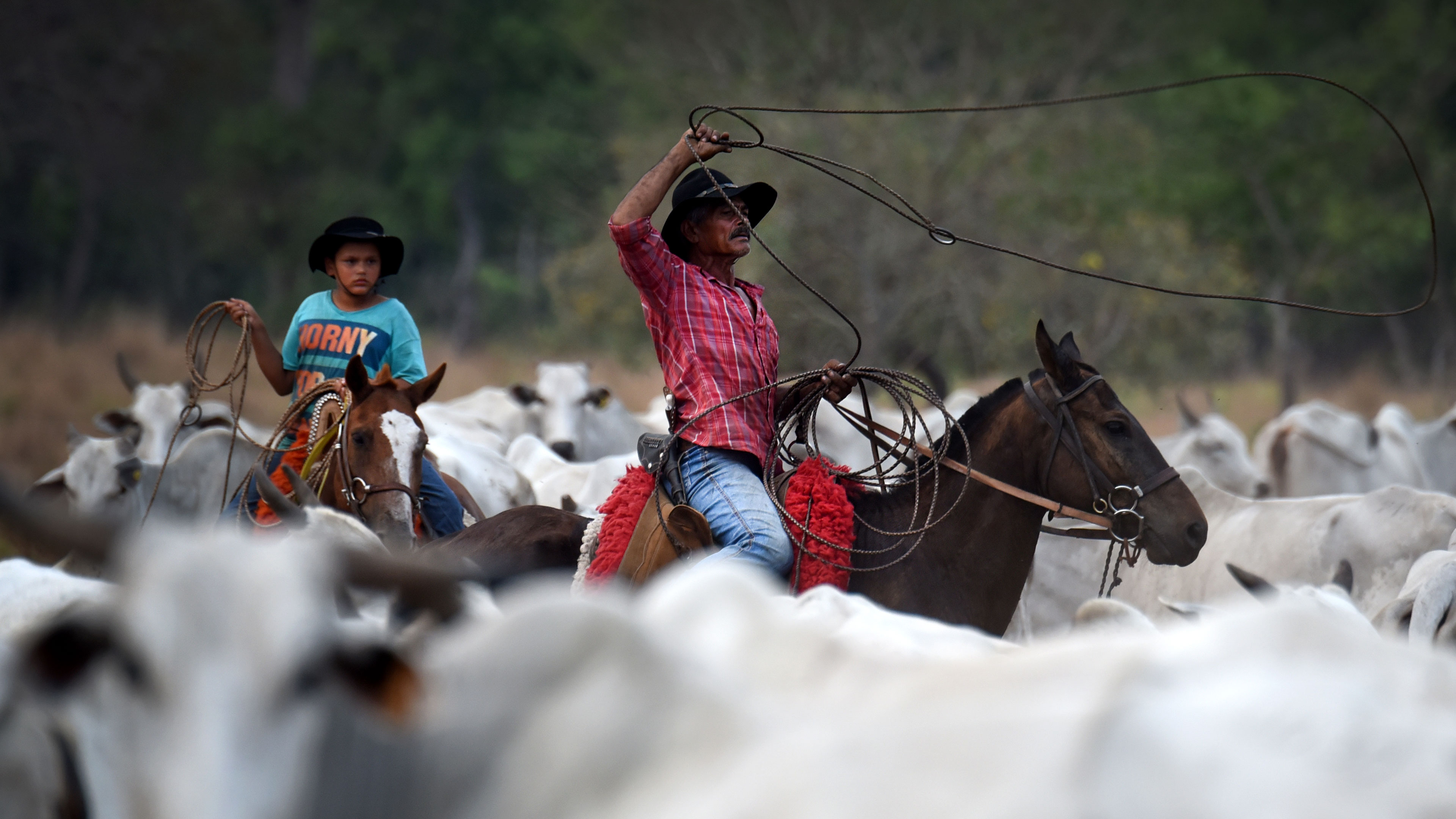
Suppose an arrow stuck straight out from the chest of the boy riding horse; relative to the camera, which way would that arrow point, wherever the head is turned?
toward the camera

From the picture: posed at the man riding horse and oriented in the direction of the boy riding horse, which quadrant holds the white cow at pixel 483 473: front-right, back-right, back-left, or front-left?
front-right

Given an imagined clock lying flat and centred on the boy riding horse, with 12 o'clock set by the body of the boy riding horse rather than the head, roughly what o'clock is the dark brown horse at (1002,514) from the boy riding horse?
The dark brown horse is roughly at 10 o'clock from the boy riding horse.

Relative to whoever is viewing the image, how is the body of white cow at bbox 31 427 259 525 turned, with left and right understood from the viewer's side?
facing the viewer and to the left of the viewer

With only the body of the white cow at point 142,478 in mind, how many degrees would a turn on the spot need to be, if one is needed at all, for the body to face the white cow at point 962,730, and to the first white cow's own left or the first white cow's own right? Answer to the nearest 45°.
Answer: approximately 45° to the first white cow's own left

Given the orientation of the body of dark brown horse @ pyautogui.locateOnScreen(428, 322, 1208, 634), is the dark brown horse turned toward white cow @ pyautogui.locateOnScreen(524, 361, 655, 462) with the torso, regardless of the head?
no

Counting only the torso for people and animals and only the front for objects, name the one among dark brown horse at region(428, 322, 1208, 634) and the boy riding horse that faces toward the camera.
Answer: the boy riding horse

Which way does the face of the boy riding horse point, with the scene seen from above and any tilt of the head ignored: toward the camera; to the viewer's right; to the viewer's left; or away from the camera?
toward the camera

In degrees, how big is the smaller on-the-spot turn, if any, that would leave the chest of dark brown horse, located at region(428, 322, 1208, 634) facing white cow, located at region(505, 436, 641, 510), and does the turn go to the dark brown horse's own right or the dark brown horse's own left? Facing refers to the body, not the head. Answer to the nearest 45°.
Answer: approximately 135° to the dark brown horse's own left

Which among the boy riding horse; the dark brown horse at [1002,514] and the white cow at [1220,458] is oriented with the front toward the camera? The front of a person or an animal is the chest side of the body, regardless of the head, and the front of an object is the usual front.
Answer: the boy riding horse

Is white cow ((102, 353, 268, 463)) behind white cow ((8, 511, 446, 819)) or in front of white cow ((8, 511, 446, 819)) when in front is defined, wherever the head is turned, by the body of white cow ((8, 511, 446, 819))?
behind

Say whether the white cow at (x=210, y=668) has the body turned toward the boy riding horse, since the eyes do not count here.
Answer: no

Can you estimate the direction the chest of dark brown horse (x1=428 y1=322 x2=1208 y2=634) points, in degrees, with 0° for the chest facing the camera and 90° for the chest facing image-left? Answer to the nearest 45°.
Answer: approximately 270°

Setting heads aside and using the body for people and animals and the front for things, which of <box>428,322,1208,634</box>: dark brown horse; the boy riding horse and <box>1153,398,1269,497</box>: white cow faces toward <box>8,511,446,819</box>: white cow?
the boy riding horse

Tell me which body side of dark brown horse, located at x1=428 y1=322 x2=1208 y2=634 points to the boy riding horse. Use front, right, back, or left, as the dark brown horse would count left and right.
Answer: back

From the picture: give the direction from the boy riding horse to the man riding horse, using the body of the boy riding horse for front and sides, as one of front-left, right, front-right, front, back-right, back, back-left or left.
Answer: front-left
